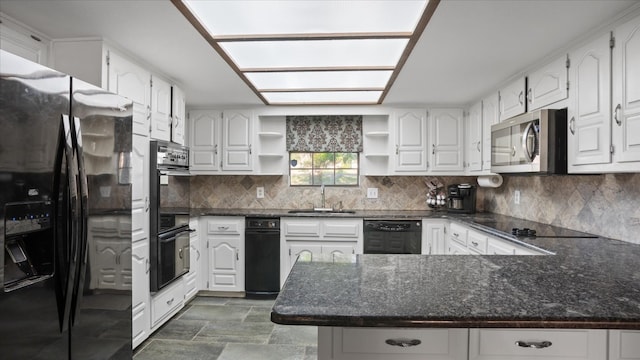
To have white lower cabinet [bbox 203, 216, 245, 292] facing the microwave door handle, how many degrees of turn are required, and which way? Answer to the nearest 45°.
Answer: approximately 45° to its left

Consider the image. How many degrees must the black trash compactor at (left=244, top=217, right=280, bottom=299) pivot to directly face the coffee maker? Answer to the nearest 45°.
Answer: approximately 90° to its left

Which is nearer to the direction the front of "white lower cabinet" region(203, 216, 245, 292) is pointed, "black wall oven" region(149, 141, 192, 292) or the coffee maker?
the black wall oven

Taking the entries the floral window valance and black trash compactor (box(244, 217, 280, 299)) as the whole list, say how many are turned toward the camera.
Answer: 2

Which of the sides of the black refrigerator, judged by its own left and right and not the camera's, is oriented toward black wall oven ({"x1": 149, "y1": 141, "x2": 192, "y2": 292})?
left

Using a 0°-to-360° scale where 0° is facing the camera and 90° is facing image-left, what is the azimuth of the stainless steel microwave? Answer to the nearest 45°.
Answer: approximately 45°
